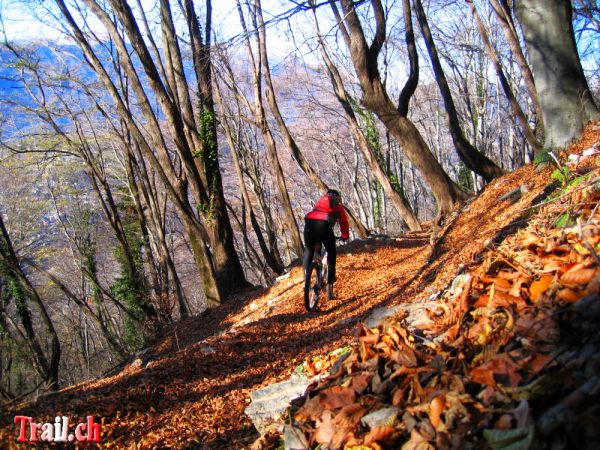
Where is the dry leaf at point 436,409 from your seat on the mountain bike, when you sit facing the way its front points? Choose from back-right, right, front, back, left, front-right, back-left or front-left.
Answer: back-right

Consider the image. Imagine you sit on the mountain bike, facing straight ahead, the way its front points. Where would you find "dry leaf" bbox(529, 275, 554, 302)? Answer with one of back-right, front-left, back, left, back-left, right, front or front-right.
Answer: back-right

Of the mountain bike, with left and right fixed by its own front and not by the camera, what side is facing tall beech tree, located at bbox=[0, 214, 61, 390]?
left

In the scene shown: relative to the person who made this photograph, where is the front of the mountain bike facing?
facing away from the viewer and to the right of the viewer

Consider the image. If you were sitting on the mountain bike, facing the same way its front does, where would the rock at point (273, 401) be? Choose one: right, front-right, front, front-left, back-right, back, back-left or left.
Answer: back-right

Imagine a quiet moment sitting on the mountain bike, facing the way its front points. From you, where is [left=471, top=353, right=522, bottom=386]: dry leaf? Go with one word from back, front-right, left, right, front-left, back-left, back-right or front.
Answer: back-right

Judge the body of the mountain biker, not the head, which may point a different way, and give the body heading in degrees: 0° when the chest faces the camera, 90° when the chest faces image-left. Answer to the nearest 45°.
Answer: approximately 225°

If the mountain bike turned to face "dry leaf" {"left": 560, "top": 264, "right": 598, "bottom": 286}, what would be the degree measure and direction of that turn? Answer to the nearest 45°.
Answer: approximately 135° to its right

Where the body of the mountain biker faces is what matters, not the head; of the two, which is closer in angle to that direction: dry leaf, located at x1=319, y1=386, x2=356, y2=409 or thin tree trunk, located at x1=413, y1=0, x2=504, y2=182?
the thin tree trunk

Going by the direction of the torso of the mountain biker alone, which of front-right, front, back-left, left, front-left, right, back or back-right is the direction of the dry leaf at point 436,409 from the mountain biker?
back-right
